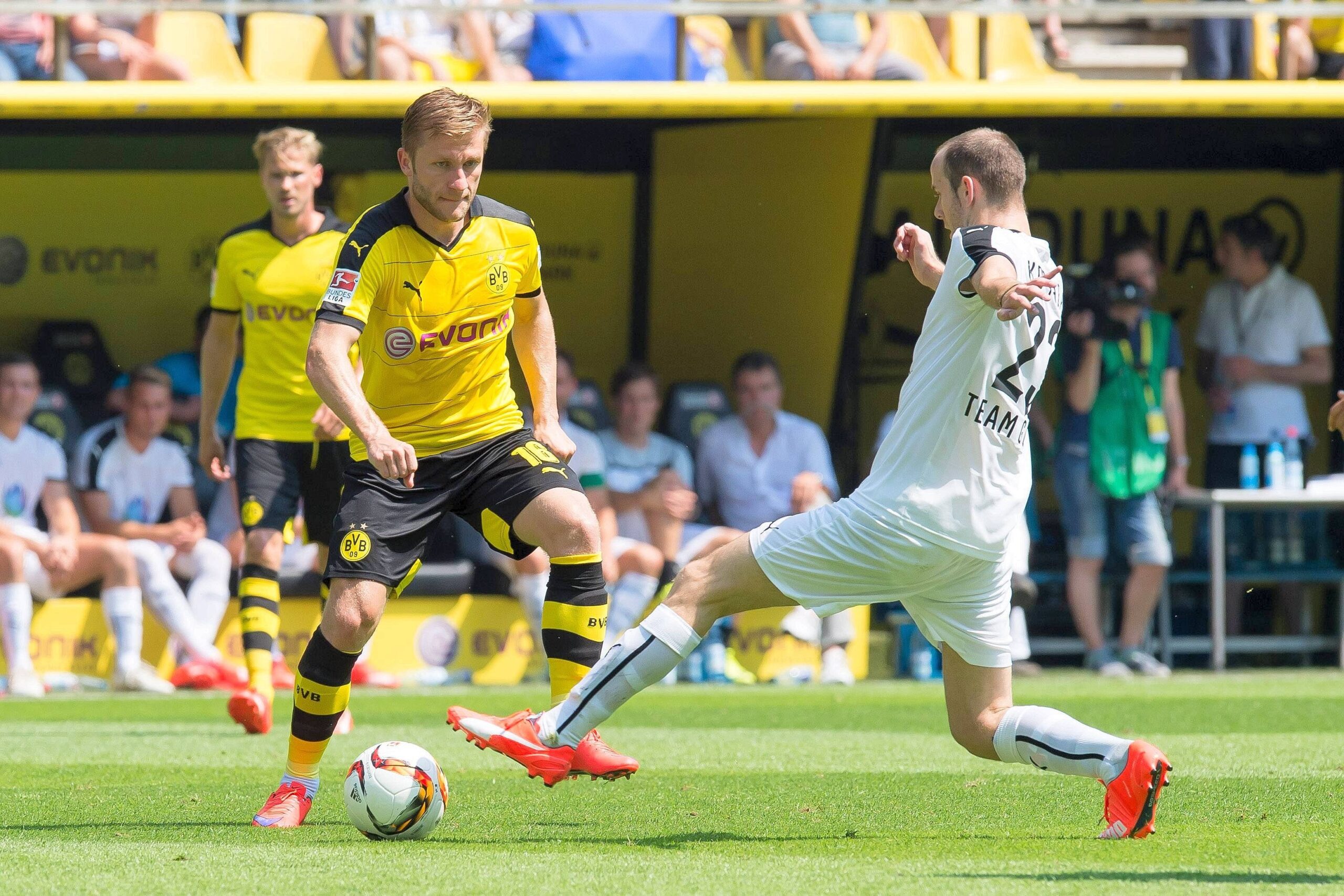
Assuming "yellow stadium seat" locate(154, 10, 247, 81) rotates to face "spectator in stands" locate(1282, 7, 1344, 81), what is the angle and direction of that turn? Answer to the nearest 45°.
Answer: approximately 90° to its left

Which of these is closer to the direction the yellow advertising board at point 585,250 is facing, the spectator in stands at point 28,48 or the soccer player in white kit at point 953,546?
the soccer player in white kit

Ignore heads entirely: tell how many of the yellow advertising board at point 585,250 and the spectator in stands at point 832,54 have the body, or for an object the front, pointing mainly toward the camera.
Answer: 2

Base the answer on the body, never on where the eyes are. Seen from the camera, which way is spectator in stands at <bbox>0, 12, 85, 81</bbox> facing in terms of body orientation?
toward the camera

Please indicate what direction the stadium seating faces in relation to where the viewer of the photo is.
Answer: facing the viewer

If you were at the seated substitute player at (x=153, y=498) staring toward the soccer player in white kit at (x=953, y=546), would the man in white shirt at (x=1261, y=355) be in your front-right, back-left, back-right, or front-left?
front-left

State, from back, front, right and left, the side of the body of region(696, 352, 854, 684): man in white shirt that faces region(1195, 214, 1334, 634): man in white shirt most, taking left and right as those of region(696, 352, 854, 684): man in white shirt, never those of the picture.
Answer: left

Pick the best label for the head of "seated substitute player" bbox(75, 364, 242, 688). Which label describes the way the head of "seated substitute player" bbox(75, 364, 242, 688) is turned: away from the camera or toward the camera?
toward the camera

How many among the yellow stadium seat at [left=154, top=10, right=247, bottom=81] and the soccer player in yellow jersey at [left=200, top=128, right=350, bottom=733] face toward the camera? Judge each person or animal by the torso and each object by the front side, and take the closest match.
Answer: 2

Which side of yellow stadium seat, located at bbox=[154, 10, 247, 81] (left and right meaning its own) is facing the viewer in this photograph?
front
